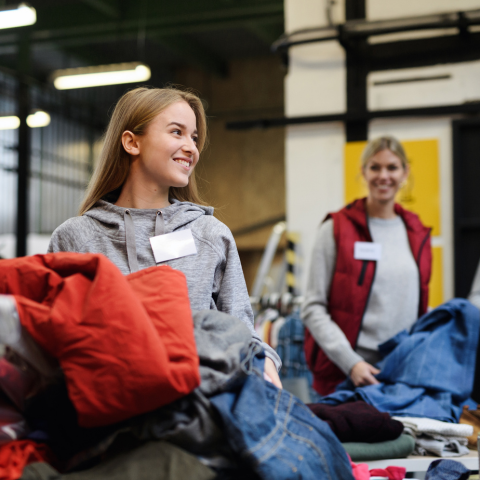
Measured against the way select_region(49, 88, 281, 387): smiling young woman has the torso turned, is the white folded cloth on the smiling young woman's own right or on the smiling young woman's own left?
on the smiling young woman's own left

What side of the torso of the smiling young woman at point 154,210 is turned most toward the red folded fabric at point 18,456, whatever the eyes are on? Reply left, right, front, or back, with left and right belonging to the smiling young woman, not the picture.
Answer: front

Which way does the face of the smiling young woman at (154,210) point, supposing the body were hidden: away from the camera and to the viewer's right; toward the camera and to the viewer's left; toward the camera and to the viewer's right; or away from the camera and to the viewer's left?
toward the camera and to the viewer's right

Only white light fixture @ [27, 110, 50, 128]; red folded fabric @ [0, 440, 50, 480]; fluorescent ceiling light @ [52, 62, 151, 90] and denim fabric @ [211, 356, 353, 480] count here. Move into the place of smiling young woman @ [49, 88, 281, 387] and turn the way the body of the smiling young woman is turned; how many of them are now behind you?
2

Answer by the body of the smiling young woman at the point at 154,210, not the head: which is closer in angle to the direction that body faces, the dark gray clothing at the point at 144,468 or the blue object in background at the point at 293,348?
the dark gray clothing

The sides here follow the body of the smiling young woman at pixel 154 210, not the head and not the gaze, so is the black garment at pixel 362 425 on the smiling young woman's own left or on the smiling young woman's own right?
on the smiling young woman's own left

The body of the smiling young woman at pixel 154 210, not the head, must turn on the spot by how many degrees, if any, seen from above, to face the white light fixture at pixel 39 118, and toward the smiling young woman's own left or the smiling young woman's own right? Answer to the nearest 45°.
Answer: approximately 180°

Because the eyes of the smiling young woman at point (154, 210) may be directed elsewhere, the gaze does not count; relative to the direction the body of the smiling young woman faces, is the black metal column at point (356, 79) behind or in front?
behind

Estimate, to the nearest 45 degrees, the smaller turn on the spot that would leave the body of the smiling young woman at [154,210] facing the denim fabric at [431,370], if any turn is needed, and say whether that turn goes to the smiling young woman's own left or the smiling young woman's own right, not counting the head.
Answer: approximately 135° to the smiling young woman's own left

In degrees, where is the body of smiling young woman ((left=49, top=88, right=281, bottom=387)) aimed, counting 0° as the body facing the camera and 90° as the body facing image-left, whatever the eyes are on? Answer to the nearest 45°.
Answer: approximately 0°

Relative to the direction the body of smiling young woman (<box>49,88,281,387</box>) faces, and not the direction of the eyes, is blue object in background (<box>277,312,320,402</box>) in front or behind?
behind

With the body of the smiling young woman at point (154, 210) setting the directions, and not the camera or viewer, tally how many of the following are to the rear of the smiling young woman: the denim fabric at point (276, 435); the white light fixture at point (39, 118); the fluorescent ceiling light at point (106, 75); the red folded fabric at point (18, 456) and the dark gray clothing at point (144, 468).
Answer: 2
